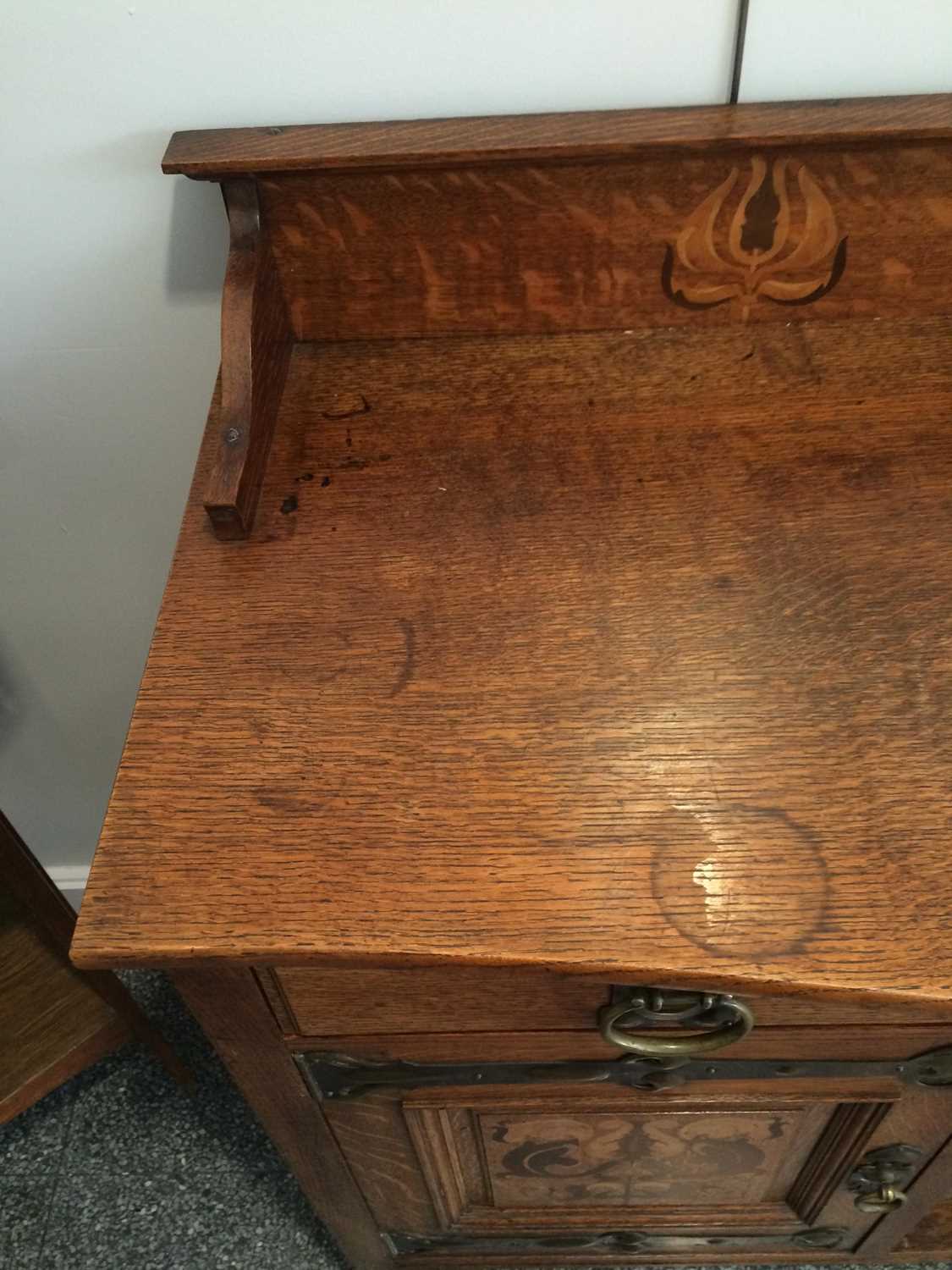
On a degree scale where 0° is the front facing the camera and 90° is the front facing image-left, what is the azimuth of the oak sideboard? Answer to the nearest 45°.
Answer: approximately 0°
